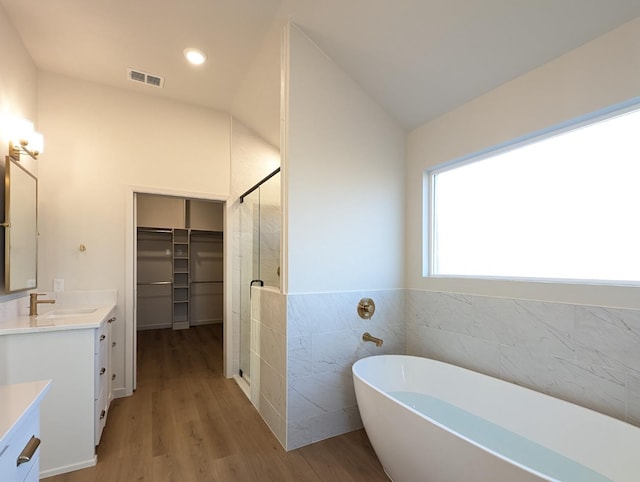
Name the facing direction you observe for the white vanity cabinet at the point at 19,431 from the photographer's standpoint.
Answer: facing to the right of the viewer

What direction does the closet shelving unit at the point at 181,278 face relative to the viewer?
toward the camera

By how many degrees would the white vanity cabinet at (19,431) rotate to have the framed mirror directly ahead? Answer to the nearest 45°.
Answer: approximately 90° to its left

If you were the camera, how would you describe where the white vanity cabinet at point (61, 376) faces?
facing to the right of the viewer

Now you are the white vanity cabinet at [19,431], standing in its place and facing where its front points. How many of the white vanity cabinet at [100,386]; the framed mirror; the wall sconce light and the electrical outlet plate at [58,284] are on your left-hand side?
4

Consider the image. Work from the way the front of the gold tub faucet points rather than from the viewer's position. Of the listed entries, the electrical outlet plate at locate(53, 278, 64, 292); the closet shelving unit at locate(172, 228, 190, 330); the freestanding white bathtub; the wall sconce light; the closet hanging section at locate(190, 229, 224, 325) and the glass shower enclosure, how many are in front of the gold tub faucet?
1

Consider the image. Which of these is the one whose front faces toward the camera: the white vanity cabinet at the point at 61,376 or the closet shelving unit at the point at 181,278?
the closet shelving unit

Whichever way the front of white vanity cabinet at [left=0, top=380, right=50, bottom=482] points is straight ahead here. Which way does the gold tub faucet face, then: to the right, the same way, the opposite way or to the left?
to the right

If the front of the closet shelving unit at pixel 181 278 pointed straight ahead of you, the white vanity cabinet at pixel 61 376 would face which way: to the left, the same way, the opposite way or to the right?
to the left

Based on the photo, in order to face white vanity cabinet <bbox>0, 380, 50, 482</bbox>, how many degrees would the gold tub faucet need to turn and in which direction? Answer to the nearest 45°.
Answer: approximately 90° to its right
